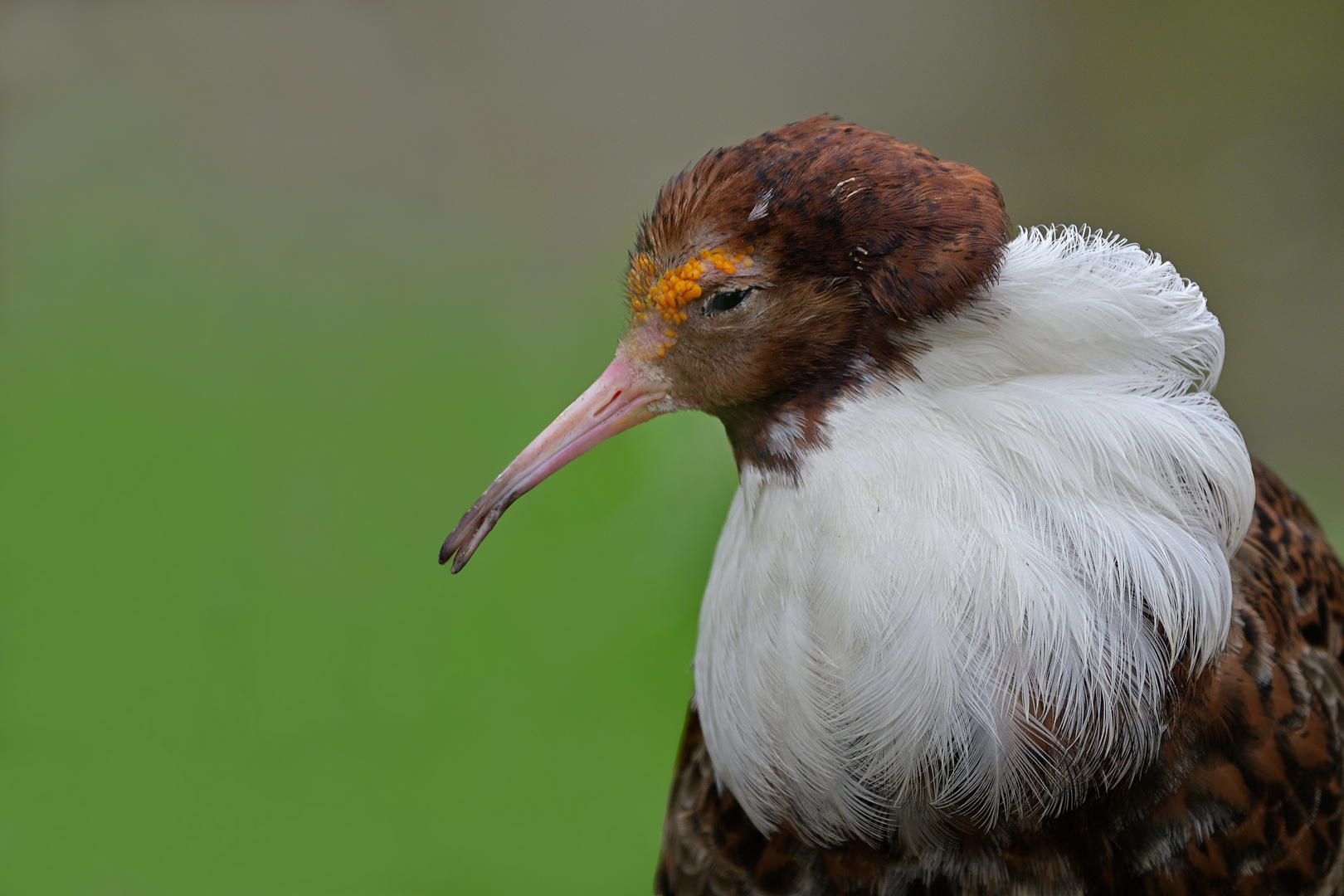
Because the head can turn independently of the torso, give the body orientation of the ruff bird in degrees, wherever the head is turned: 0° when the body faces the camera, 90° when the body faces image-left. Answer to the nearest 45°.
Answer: approximately 45°
